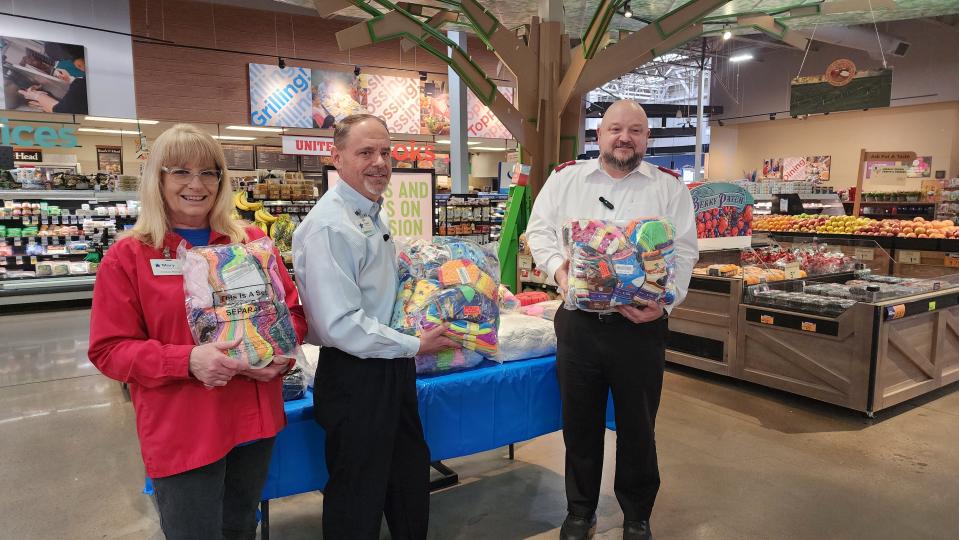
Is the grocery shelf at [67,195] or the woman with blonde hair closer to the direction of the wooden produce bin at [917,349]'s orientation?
the woman with blonde hair

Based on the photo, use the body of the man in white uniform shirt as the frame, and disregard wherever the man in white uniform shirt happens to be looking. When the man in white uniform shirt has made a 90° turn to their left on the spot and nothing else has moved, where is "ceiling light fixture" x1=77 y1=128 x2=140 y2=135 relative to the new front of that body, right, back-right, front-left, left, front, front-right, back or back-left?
back-left

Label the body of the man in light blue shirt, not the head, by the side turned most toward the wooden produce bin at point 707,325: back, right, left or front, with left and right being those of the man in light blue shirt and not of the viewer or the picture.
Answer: left

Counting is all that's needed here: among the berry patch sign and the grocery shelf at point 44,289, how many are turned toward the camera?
2

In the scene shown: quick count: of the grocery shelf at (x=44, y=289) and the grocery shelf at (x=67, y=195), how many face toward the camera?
2

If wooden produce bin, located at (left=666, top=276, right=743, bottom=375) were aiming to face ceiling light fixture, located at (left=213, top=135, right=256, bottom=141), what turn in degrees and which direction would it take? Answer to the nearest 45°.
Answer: approximately 90° to its right
